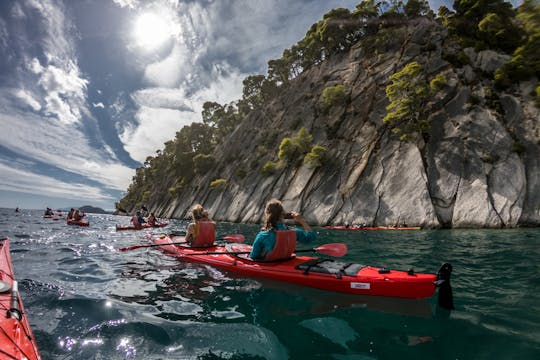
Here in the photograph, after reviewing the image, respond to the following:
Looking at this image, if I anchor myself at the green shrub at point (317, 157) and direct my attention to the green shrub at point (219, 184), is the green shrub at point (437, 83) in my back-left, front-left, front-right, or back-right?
back-right

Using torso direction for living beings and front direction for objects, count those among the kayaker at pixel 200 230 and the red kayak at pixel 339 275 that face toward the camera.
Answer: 0

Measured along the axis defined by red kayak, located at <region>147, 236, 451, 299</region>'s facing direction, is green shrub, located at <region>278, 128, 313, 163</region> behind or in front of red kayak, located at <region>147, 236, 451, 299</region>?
in front

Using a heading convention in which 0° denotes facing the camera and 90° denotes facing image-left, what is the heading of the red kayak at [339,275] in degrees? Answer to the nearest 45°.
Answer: approximately 135°

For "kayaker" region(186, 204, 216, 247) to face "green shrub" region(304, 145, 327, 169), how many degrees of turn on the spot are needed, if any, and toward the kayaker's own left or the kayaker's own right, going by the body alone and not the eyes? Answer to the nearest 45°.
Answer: approximately 90° to the kayaker's own right

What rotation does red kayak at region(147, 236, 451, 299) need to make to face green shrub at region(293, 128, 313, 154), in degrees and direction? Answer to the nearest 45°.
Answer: approximately 45° to its right

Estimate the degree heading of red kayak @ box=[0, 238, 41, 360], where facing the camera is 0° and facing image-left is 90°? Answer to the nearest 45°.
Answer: approximately 180°

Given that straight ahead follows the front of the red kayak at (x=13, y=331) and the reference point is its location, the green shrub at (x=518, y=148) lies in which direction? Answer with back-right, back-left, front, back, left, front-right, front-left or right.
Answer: right

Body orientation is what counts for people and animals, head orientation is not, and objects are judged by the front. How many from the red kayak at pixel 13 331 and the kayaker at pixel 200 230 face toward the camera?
0

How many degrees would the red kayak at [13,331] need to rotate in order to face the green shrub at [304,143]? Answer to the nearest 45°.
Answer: approximately 45° to its right

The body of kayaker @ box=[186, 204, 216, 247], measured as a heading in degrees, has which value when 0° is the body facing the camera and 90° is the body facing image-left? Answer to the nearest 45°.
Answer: approximately 135°

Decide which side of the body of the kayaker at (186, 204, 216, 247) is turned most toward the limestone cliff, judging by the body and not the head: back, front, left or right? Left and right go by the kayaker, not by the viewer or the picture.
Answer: right

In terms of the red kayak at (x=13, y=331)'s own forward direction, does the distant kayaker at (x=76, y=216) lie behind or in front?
in front
